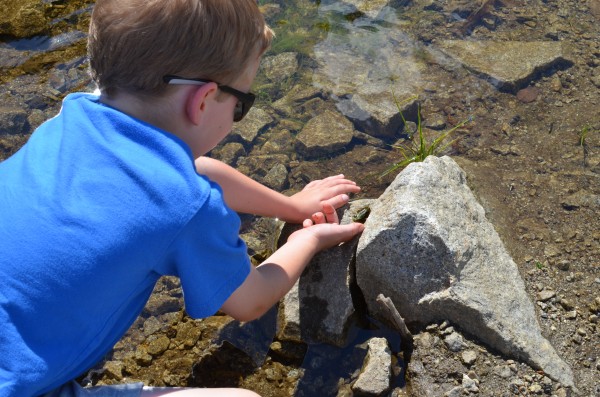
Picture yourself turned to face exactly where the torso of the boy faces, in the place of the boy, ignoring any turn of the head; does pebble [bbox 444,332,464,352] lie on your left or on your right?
on your right

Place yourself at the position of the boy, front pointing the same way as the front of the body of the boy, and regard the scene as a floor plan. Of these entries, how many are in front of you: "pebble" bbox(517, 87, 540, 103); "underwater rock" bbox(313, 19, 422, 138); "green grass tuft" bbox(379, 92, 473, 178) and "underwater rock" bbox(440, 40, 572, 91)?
4

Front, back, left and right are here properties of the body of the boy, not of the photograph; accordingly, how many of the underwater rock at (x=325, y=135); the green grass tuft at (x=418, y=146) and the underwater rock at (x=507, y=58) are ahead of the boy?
3

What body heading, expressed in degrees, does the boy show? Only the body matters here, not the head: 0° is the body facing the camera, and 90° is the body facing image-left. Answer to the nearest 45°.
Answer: approximately 225°

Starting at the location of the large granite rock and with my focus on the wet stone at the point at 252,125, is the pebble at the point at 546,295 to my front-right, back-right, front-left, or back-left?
back-right

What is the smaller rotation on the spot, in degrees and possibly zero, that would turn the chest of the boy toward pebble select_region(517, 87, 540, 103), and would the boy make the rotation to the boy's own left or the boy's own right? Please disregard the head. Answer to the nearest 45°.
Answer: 0° — they already face it

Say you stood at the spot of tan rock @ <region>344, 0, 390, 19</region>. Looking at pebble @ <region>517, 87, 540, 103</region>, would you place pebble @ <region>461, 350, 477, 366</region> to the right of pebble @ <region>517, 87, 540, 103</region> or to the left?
right

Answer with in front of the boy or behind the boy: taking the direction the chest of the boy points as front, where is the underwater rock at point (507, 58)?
in front

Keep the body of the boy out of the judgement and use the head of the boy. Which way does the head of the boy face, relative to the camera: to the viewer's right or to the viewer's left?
to the viewer's right

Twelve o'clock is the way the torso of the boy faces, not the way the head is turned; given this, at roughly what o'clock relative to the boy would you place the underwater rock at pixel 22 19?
The underwater rock is roughly at 10 o'clock from the boy.

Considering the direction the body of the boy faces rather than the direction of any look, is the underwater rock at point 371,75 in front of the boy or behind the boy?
in front
